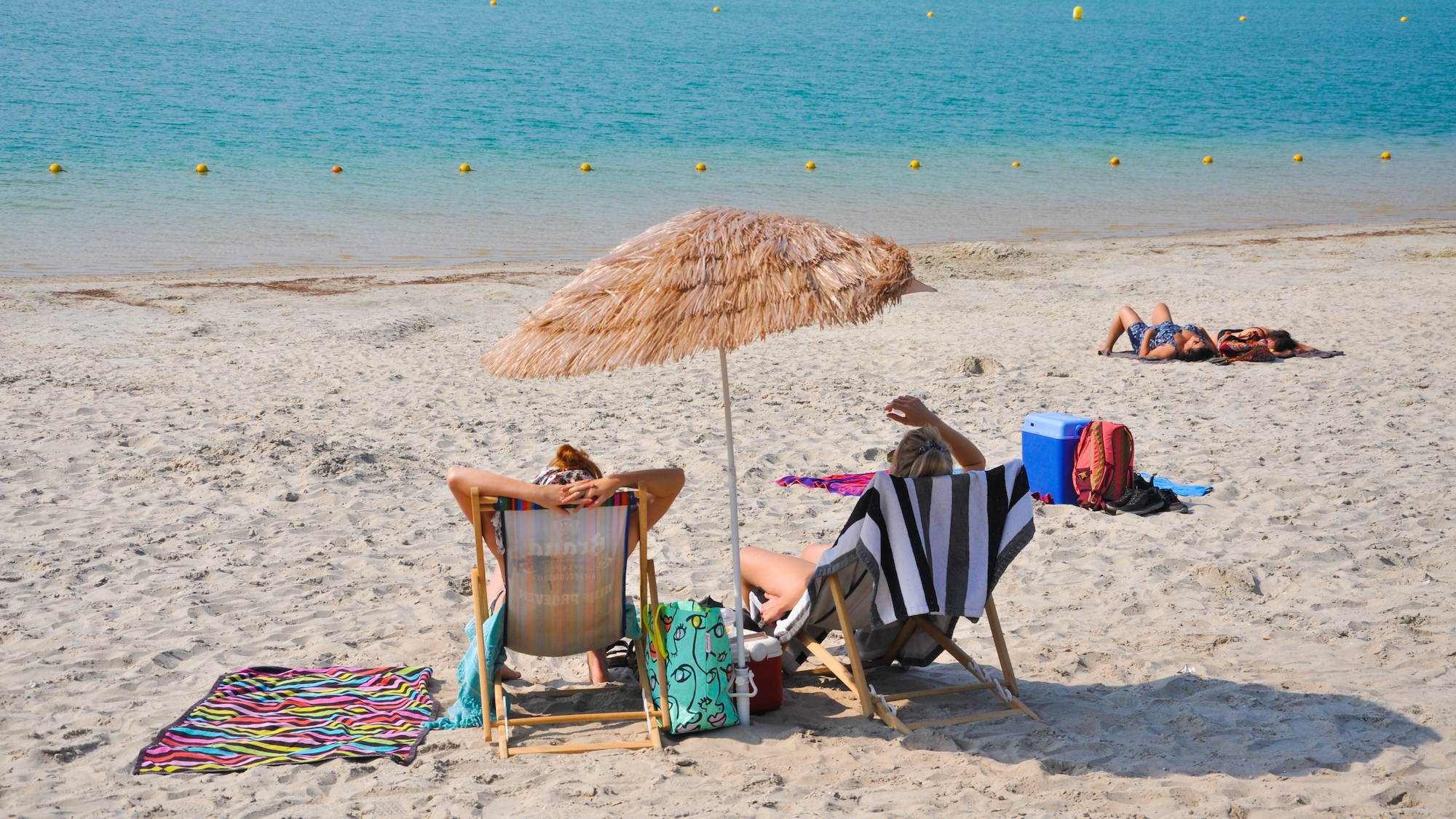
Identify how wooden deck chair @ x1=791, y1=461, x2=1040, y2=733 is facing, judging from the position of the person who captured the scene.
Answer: facing away from the viewer and to the left of the viewer

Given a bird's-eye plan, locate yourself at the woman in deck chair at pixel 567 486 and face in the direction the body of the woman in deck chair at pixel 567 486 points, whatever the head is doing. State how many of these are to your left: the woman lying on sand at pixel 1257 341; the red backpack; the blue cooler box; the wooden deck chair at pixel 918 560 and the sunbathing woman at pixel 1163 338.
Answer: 0

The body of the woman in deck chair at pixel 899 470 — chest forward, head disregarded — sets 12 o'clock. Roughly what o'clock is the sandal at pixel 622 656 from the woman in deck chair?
The sandal is roughly at 11 o'clock from the woman in deck chair.

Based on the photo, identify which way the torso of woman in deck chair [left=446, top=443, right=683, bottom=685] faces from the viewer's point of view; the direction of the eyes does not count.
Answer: away from the camera

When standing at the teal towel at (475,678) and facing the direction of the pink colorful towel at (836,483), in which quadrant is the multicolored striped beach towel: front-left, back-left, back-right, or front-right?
back-left

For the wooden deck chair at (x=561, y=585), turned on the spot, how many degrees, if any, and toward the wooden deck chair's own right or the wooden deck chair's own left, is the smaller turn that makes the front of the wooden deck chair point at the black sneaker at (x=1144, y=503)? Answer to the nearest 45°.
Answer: approximately 45° to the wooden deck chair's own right

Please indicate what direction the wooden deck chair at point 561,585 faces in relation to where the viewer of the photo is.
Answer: facing away from the viewer

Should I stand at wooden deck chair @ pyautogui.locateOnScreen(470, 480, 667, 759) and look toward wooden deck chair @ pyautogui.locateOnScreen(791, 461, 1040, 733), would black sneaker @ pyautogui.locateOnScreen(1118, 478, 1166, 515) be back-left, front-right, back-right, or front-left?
front-left

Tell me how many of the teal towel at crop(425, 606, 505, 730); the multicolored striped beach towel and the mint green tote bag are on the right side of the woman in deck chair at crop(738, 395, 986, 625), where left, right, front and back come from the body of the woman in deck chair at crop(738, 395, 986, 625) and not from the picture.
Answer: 0

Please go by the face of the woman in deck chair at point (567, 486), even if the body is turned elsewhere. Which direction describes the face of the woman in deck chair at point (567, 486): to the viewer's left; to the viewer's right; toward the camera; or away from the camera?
away from the camera

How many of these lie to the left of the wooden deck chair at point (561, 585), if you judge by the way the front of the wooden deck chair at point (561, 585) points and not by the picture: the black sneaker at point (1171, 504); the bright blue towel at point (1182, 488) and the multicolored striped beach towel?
1

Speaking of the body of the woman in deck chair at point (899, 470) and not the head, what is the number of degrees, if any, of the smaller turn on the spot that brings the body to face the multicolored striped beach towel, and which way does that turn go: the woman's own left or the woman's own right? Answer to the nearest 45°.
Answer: approximately 45° to the woman's own left

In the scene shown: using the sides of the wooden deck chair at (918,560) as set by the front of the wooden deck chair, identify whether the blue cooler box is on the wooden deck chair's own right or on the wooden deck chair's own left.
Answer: on the wooden deck chair's own right

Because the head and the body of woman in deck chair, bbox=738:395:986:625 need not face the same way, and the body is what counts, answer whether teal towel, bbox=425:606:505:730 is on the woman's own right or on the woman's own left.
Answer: on the woman's own left

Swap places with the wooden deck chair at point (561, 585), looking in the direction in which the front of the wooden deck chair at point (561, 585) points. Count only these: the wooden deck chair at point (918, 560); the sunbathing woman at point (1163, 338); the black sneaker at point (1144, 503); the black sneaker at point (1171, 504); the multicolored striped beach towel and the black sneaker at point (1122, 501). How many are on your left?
1

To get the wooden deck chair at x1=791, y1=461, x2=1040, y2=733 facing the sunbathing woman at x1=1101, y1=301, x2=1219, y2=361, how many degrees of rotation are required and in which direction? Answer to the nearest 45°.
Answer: approximately 45° to its right

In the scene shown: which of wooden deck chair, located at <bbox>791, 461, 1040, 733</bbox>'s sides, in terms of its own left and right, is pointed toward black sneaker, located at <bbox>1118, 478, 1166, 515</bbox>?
right

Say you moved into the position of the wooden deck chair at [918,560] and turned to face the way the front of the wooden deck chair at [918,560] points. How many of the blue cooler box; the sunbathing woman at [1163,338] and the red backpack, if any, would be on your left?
0

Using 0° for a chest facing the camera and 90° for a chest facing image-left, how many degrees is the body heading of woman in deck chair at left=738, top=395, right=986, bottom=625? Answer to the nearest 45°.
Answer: approximately 135°

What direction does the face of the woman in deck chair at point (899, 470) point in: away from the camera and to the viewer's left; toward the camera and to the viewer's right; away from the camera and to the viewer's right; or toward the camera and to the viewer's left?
away from the camera and to the viewer's left
